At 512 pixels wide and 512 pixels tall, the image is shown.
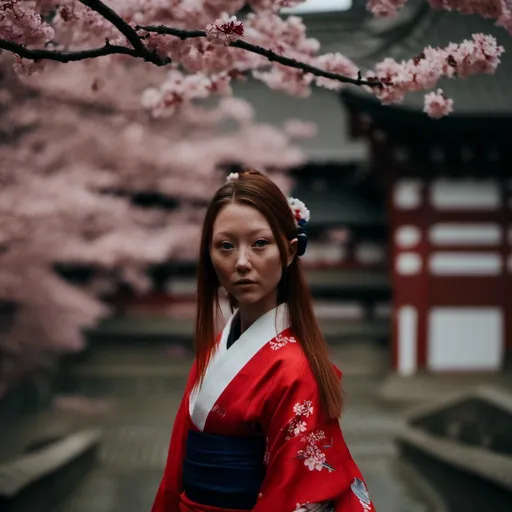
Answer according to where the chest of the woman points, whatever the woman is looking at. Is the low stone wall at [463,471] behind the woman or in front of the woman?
behind

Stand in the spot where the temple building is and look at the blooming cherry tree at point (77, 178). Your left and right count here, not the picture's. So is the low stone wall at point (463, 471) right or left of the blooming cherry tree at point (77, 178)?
left

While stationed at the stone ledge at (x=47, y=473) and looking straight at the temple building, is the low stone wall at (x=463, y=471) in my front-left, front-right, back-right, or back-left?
front-right

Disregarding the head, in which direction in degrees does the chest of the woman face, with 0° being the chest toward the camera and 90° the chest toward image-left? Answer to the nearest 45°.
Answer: approximately 45°

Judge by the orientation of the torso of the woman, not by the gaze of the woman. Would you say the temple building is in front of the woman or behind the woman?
behind

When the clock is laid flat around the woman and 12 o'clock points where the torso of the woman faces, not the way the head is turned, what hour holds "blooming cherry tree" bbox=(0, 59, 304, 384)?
The blooming cherry tree is roughly at 4 o'clock from the woman.
